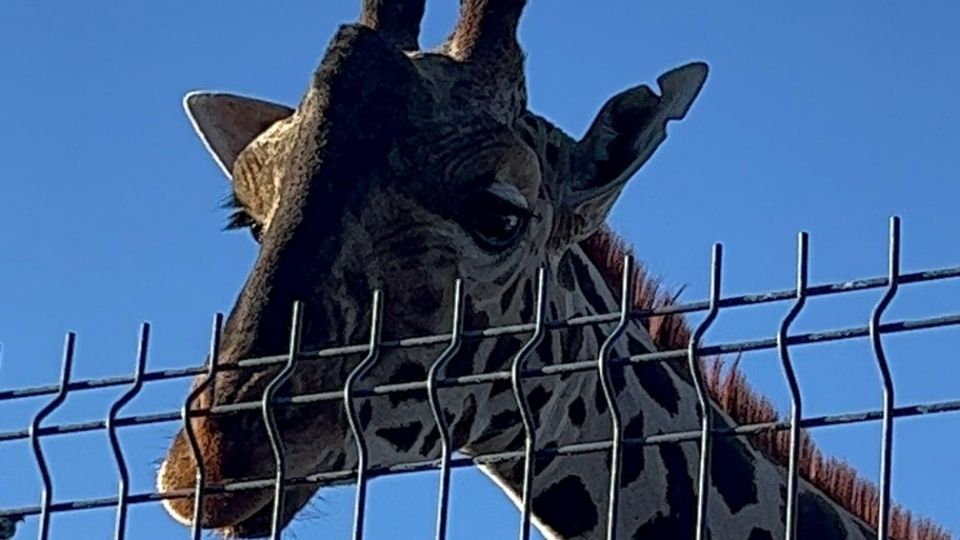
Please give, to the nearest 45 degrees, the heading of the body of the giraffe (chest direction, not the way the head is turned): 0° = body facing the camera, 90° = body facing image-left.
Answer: approximately 45°
